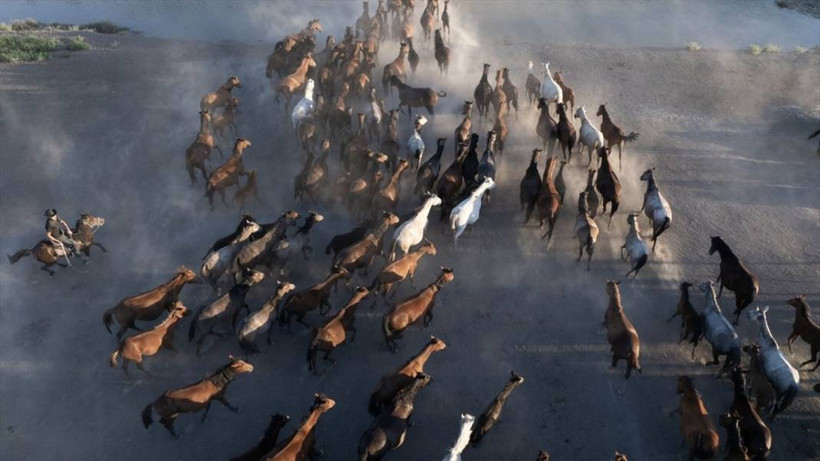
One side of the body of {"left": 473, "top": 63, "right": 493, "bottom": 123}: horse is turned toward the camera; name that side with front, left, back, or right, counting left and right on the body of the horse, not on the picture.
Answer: back

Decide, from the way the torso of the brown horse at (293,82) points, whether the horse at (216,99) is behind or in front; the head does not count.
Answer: behind

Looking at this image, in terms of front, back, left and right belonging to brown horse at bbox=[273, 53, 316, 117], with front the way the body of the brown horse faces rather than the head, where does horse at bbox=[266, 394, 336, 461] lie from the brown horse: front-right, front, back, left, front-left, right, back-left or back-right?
back-right

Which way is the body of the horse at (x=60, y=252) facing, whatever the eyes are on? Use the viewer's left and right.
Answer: facing to the right of the viewer

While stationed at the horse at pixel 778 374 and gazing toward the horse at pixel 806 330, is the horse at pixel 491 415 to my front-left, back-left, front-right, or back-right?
back-left

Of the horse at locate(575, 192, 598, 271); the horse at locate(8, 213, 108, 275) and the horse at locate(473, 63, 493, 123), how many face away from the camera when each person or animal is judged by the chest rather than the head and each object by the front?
2

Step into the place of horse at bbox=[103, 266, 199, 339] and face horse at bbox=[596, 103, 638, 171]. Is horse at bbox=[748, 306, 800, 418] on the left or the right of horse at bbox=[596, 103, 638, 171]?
right

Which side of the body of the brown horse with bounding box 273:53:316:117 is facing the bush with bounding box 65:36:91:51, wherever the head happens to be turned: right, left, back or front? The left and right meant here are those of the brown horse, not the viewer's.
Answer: left

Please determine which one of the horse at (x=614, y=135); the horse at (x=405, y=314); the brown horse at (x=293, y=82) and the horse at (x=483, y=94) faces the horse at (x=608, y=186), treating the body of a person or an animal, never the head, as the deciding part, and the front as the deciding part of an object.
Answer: the horse at (x=405, y=314)

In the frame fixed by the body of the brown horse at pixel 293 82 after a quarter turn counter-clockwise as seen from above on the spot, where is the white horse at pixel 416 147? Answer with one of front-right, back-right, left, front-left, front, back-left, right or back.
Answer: back

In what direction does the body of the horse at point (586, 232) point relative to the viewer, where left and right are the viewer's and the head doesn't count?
facing away from the viewer
